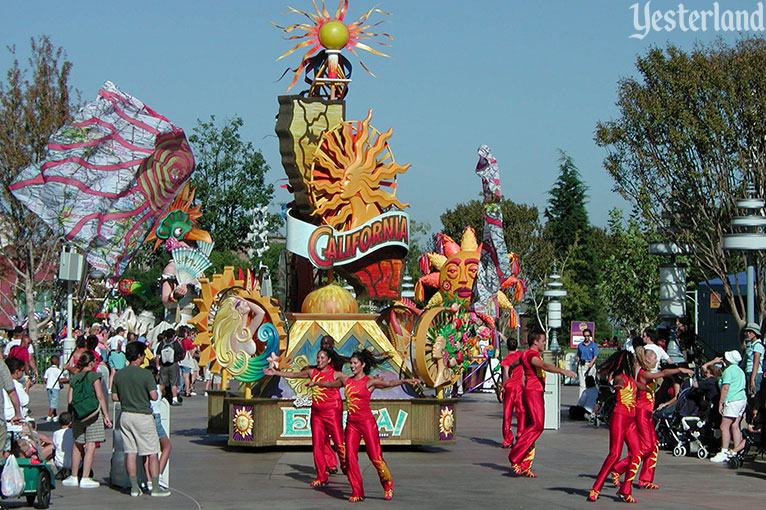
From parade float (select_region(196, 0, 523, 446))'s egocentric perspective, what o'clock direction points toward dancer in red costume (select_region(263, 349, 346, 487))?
The dancer in red costume is roughly at 12 o'clock from the parade float.

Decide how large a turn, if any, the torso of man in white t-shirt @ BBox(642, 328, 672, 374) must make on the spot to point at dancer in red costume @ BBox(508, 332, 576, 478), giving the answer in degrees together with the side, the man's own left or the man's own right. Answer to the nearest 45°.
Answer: approximately 90° to the man's own left

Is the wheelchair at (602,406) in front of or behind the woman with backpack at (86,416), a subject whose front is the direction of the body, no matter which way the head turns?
in front

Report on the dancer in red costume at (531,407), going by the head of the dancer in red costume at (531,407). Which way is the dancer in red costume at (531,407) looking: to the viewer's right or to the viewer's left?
to the viewer's right

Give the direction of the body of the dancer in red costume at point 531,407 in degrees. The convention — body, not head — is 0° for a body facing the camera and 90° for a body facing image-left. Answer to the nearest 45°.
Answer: approximately 270°

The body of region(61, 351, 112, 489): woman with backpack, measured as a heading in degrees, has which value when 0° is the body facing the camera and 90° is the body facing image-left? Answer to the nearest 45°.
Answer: approximately 225°

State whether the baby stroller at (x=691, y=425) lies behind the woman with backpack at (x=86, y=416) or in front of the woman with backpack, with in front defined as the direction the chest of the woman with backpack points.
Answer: in front

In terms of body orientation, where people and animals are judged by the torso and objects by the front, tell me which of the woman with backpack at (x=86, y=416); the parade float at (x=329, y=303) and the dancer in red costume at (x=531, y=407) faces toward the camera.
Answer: the parade float

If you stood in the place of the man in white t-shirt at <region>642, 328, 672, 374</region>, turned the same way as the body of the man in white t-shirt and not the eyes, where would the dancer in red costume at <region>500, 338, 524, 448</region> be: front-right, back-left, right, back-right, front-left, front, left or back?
front-left

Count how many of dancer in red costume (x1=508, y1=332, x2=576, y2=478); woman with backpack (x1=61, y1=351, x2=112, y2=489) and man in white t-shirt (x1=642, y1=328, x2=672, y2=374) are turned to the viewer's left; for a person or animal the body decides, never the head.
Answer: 1

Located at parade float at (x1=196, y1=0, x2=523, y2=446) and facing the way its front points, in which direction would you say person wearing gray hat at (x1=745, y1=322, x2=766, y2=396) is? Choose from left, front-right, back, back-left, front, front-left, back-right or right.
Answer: left
